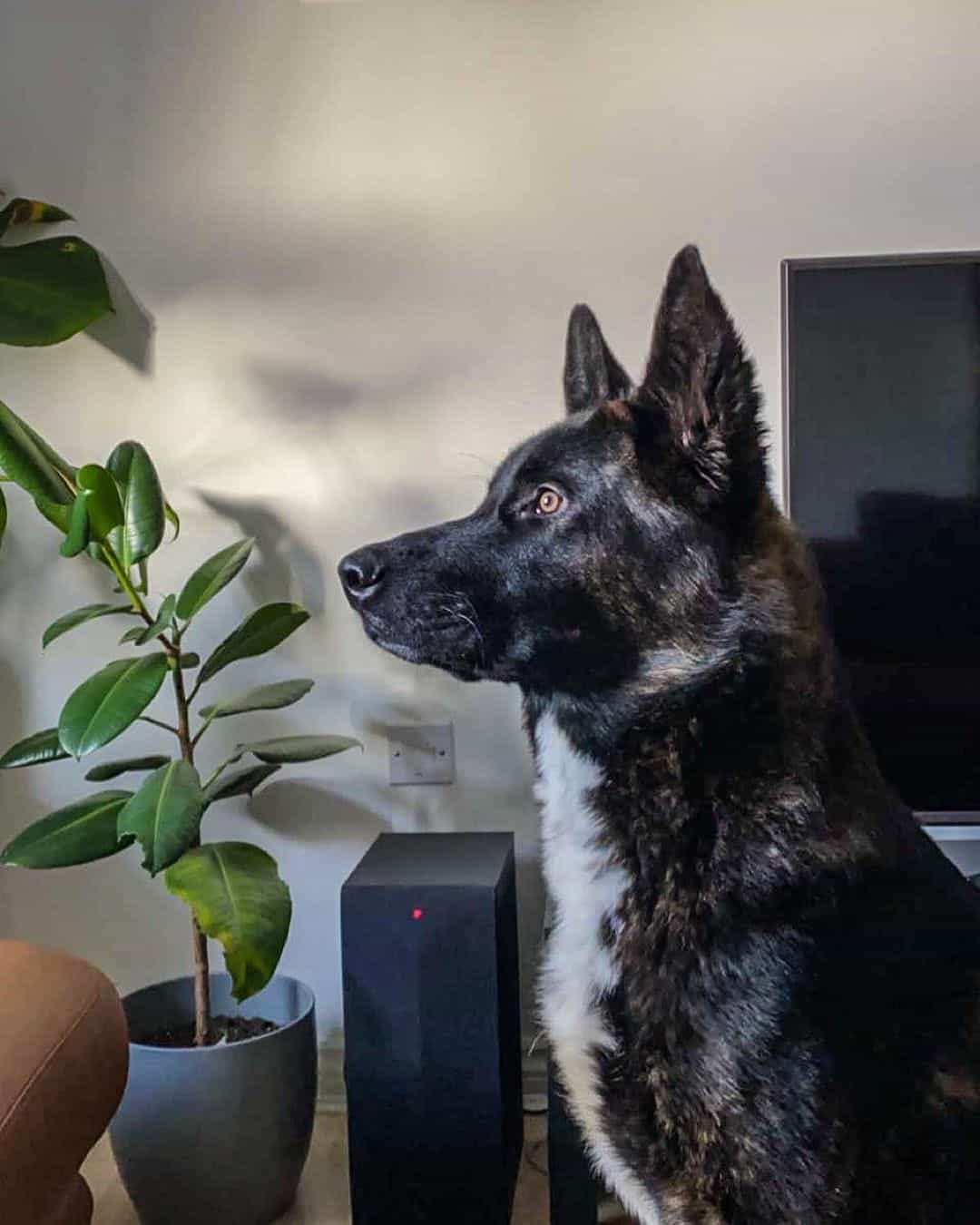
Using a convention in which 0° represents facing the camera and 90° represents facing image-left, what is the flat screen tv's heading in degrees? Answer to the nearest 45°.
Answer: approximately 0°

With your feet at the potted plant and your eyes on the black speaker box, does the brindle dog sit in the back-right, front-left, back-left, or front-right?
front-right

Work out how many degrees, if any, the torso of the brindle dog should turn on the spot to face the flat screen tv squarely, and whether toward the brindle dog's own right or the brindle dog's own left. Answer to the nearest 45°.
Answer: approximately 135° to the brindle dog's own right

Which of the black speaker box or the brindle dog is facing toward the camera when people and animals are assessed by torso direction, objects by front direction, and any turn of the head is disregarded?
the black speaker box

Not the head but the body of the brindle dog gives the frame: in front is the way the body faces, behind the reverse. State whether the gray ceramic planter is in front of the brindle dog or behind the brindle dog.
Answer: in front

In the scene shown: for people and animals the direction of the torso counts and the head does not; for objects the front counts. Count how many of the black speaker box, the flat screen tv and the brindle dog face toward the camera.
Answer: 2

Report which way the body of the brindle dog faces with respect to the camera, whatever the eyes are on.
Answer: to the viewer's left

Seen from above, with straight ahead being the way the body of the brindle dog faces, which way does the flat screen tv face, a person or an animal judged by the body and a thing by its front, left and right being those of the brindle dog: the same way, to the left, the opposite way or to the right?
to the left

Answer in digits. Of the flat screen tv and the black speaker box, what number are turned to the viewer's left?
0

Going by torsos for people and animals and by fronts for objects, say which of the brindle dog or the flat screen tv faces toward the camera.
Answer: the flat screen tv

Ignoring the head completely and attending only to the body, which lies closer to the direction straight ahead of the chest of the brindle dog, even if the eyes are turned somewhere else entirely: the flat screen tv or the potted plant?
the potted plant

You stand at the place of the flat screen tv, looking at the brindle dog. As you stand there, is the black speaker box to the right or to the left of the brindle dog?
right

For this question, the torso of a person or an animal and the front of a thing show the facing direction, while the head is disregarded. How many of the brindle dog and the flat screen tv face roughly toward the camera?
1

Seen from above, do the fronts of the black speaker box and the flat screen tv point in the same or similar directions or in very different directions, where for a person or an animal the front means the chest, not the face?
same or similar directions

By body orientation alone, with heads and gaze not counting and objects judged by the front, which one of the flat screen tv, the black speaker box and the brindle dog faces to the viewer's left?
the brindle dog

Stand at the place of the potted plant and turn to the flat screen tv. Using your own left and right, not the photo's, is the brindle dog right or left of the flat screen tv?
right

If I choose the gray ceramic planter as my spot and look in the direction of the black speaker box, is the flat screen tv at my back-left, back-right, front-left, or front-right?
front-left

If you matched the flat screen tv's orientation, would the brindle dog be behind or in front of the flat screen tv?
in front
